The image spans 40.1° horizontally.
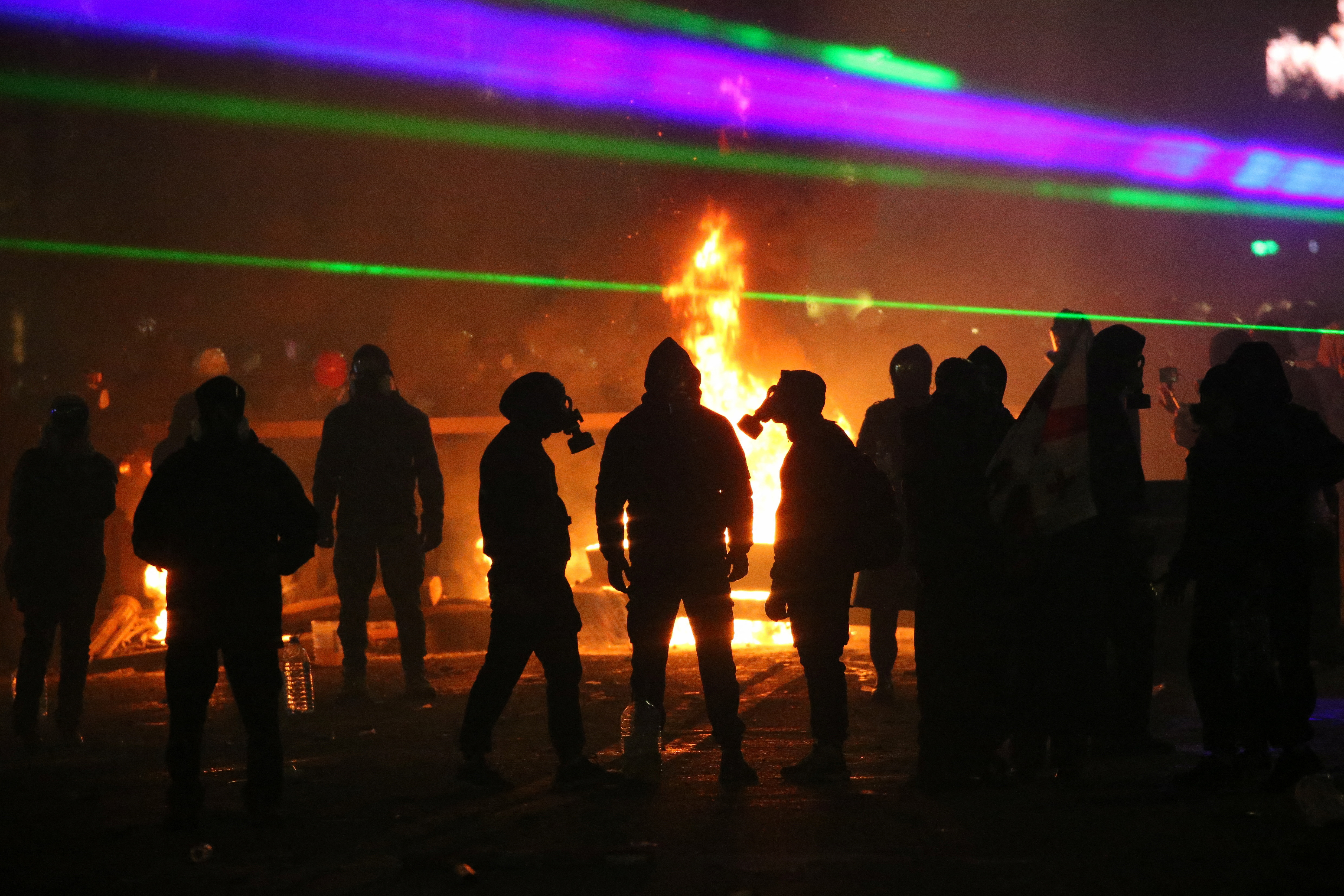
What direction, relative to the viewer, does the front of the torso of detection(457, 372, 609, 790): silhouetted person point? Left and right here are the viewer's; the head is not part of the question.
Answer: facing to the right of the viewer

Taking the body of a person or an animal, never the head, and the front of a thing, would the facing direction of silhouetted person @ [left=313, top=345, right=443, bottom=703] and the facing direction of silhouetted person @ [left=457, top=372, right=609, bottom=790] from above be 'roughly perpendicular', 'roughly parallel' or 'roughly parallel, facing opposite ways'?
roughly perpendicular

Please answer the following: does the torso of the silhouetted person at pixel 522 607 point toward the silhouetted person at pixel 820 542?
yes

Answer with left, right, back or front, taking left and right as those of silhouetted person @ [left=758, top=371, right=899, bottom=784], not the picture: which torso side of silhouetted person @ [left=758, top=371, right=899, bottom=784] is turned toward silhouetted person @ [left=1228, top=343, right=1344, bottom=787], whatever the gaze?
back

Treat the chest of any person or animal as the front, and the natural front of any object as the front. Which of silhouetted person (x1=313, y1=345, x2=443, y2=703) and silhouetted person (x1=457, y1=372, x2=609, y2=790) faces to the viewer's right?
silhouetted person (x1=457, y1=372, x2=609, y2=790)

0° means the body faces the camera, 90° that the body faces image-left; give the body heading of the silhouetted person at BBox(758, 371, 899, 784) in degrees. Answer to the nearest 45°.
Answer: approximately 90°

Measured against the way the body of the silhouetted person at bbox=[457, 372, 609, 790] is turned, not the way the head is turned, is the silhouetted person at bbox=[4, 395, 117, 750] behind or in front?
behind
